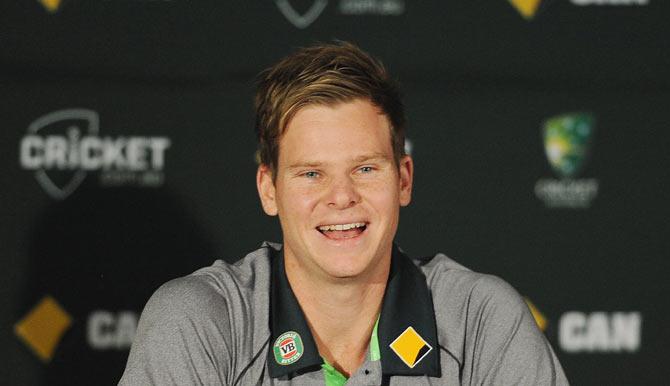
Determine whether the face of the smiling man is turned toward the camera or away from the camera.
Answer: toward the camera

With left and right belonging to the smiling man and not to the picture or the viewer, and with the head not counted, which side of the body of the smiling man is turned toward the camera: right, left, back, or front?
front
